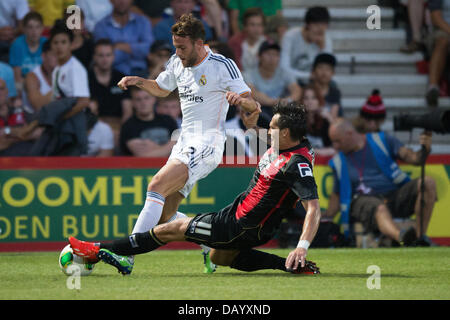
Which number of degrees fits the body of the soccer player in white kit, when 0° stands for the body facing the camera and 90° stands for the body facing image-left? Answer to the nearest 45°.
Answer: approximately 45°

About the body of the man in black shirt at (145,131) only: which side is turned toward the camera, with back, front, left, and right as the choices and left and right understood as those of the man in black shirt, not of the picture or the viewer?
front

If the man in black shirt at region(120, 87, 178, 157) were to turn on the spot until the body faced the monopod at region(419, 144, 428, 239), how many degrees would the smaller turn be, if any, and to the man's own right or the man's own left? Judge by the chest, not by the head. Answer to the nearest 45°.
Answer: approximately 45° to the man's own left

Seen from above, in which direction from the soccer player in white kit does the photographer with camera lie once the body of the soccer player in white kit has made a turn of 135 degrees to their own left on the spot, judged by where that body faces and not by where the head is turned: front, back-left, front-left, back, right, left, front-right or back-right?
front-left

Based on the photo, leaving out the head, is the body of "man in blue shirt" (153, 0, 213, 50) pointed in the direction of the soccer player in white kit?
yes

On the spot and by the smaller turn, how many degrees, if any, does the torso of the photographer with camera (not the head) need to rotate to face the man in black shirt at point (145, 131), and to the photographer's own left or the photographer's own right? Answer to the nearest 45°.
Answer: approximately 90° to the photographer's own right

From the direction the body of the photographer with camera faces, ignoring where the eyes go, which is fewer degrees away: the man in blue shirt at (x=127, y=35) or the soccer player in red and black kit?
the soccer player in red and black kit

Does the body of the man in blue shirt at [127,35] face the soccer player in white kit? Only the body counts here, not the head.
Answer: yes

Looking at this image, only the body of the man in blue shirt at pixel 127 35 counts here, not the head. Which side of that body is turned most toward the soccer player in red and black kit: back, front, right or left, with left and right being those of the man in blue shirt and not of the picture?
front

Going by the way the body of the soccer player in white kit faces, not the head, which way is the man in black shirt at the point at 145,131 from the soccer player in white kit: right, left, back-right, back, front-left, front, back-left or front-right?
back-right

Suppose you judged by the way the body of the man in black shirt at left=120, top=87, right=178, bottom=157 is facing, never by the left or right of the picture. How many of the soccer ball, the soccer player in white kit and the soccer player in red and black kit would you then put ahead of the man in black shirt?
3

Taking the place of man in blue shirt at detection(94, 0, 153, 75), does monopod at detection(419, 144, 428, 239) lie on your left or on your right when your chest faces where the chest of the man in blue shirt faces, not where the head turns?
on your left

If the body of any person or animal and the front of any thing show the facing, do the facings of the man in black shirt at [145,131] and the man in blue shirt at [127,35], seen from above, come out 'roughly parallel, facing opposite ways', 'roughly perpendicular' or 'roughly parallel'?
roughly parallel

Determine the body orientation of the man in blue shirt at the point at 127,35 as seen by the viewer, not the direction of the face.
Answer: toward the camera

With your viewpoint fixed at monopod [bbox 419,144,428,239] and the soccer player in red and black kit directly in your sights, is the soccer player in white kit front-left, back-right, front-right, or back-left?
front-right

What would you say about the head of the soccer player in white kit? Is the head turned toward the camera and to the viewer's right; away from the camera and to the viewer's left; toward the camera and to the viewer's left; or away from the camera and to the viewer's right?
toward the camera and to the viewer's left
